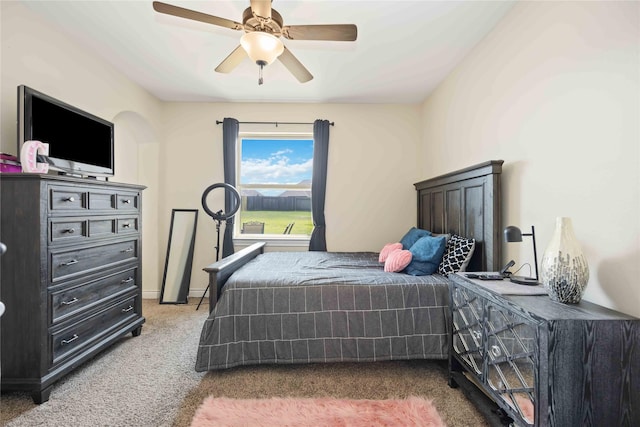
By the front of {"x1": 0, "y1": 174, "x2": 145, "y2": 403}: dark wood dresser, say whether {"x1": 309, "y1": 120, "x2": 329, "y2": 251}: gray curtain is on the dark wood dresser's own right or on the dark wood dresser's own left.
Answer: on the dark wood dresser's own left

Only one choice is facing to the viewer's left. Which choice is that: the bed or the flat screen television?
the bed

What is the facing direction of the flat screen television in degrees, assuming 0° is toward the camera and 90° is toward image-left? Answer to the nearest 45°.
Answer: approximately 315°

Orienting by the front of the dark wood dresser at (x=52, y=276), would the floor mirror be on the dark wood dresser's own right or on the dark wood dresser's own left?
on the dark wood dresser's own left

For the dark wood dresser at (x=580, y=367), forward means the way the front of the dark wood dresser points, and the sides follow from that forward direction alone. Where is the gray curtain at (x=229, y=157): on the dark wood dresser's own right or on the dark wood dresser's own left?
on the dark wood dresser's own right

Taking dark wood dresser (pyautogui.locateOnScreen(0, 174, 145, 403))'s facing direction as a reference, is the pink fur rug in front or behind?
in front

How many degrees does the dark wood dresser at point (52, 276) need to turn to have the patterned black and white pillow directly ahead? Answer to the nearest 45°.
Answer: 0° — it already faces it

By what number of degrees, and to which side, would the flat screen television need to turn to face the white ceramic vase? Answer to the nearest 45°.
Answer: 0° — it already faces it

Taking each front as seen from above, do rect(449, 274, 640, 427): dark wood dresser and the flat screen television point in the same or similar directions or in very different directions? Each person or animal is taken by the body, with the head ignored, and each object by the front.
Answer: very different directions

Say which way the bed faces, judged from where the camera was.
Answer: facing to the left of the viewer
